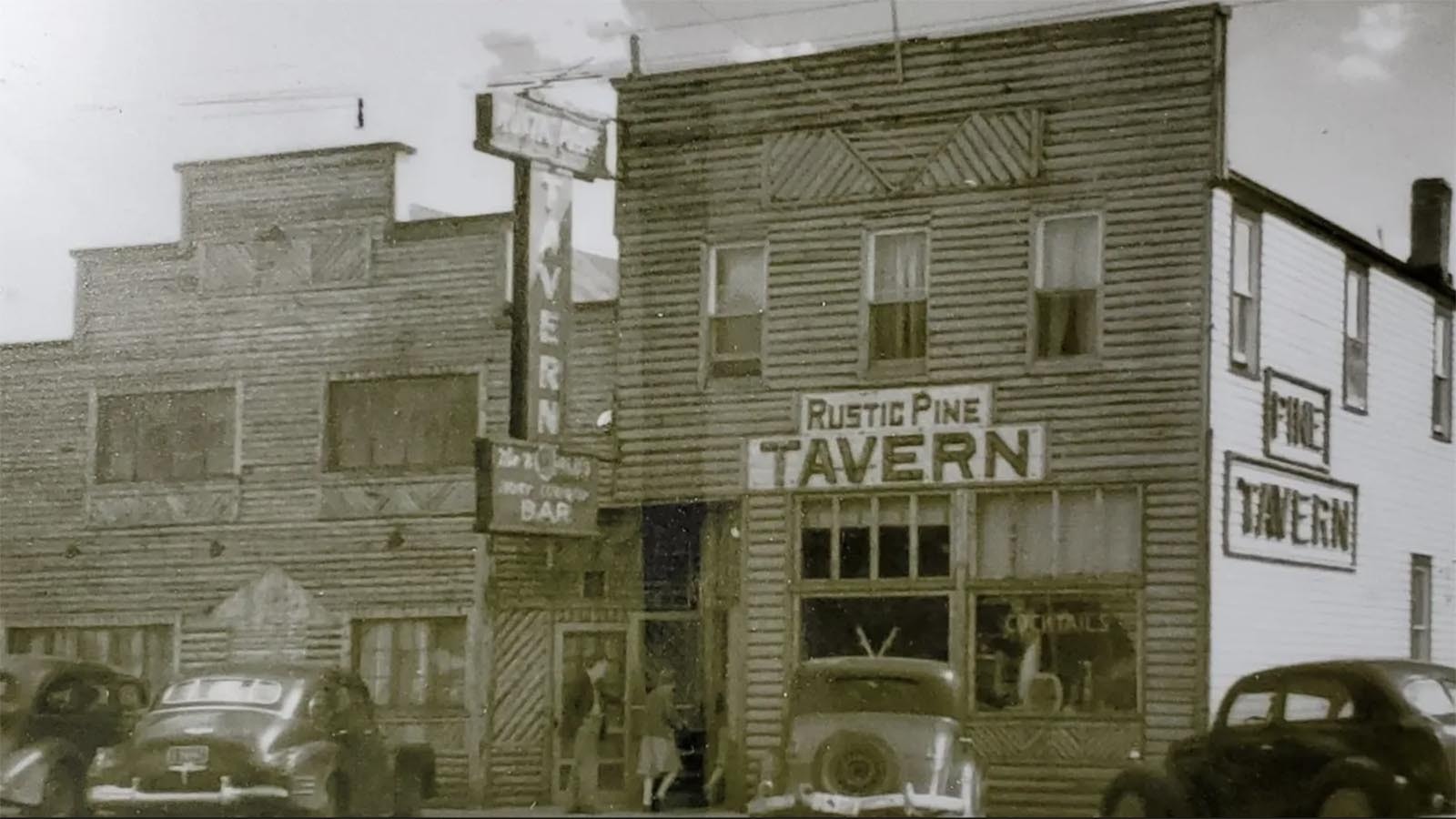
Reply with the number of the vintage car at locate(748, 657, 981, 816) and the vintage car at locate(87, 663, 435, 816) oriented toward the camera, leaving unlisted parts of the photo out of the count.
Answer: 0

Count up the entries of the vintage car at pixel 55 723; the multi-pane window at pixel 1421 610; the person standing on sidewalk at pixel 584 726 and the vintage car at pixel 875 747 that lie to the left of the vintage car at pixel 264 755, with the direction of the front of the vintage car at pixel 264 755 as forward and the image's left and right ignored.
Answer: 1

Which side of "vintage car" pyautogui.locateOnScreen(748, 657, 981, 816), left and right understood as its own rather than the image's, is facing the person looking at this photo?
back

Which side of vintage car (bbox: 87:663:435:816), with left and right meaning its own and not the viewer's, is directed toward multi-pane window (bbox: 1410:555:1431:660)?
right

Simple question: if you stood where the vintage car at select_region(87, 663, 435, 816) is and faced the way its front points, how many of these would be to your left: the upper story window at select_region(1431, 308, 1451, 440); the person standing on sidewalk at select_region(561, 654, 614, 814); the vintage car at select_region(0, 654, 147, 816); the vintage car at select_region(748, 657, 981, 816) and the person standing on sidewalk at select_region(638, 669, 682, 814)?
1

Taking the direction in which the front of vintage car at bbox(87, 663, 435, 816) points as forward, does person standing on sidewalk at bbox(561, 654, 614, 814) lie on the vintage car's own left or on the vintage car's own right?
on the vintage car's own right

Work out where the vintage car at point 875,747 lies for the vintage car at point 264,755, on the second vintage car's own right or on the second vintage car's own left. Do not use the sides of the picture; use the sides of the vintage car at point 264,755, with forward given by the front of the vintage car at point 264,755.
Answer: on the second vintage car's own right

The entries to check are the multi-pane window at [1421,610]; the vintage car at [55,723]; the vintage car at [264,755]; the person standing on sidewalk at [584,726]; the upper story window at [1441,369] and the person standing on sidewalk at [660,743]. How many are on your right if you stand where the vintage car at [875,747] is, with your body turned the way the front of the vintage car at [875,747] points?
2

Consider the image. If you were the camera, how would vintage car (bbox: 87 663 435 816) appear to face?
facing away from the viewer and to the right of the viewer

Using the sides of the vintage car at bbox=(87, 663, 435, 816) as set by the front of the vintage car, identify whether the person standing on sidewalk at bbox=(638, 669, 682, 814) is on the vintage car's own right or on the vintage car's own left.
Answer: on the vintage car's own right

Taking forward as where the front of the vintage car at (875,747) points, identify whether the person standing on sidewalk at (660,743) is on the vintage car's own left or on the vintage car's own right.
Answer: on the vintage car's own left

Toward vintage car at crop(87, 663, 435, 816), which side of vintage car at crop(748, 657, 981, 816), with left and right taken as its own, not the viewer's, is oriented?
left
